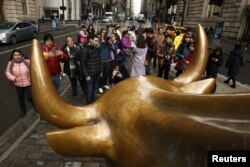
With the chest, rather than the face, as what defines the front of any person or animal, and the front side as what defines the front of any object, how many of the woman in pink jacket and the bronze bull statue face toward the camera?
1

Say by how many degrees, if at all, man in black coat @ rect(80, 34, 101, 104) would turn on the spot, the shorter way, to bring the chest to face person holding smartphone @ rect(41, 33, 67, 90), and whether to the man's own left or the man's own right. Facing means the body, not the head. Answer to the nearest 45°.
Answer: approximately 135° to the man's own right

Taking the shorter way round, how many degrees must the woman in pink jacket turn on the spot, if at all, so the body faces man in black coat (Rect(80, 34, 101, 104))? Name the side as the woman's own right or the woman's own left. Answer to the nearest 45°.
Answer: approximately 90° to the woman's own left

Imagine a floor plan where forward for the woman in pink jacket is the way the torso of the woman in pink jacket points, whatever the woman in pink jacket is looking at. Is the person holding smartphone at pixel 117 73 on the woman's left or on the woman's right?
on the woman's left

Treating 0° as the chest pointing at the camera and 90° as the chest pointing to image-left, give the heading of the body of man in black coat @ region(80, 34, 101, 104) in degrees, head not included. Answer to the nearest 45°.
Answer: approximately 315°

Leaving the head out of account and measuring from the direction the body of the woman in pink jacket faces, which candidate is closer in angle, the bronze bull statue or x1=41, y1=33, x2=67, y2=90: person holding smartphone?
the bronze bull statue

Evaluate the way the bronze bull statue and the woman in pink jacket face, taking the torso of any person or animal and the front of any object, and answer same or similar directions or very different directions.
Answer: very different directions

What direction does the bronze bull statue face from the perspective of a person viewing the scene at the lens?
facing away from the viewer and to the left of the viewer

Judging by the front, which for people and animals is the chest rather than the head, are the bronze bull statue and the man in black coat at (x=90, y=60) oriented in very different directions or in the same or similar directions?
very different directions

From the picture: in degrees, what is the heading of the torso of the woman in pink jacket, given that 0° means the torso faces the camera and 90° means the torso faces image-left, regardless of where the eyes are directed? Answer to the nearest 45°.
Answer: approximately 0°

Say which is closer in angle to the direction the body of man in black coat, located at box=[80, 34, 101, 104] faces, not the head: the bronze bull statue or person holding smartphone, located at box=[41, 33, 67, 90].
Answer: the bronze bull statue
